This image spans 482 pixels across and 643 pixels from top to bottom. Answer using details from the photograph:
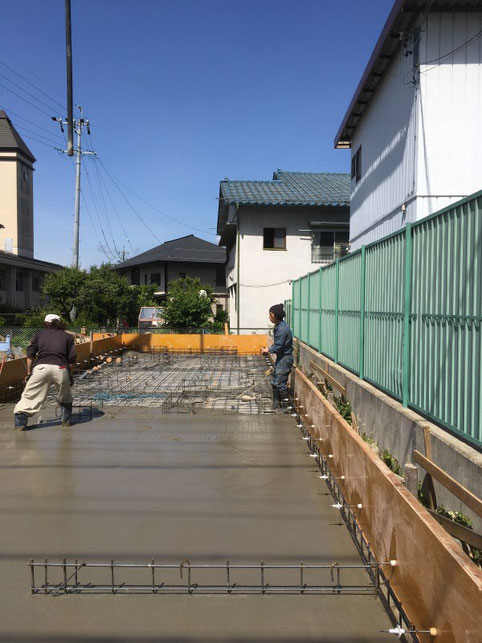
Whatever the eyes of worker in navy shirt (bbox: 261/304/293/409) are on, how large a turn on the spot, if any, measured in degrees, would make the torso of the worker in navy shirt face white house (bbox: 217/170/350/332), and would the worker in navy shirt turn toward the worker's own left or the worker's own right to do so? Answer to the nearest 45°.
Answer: approximately 90° to the worker's own right

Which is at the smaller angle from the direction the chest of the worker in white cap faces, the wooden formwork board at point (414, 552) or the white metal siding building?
the white metal siding building

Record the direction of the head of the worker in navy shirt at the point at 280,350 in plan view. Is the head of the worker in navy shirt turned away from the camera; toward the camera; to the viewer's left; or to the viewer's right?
to the viewer's left

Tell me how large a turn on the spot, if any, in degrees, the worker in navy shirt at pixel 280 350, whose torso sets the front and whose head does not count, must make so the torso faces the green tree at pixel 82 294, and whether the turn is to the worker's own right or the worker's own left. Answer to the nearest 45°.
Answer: approximately 45° to the worker's own right

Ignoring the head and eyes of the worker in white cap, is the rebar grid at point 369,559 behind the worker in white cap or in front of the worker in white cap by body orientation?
behind

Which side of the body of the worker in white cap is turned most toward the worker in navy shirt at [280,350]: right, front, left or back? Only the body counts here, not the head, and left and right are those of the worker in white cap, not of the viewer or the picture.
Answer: right

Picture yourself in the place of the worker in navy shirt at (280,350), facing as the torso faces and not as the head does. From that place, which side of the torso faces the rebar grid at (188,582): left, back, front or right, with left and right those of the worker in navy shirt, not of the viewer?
left

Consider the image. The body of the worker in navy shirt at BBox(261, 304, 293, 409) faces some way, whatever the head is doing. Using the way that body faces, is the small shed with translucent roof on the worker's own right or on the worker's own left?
on the worker's own right

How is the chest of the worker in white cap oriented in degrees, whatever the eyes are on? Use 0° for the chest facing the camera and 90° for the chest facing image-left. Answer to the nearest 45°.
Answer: approximately 180°

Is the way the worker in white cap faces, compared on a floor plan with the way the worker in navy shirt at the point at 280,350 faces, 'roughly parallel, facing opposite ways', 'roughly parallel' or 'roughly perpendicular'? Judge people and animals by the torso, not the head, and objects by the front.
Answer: roughly perpendicular

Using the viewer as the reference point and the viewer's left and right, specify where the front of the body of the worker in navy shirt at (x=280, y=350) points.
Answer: facing to the left of the viewer

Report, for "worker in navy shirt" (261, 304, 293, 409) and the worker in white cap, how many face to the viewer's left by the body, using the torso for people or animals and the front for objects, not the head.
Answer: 1

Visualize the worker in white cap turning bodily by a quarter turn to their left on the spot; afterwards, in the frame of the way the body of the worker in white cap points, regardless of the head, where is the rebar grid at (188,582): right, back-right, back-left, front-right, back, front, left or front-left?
left
